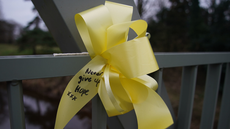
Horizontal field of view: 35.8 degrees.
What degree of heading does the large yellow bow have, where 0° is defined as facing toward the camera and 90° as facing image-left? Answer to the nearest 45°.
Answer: approximately 0°
